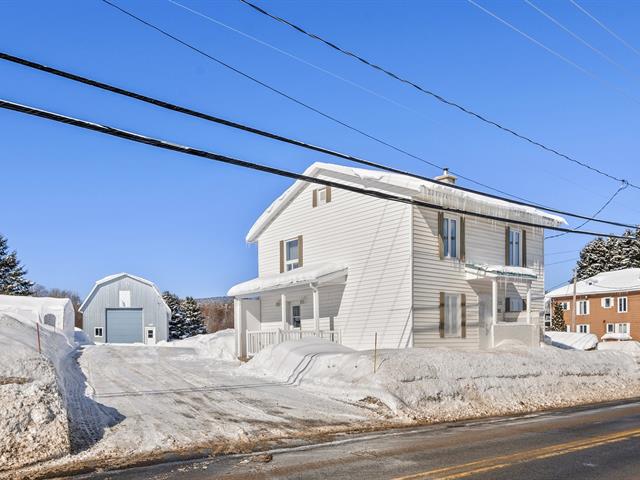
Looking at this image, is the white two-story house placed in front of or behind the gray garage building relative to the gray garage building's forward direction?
in front

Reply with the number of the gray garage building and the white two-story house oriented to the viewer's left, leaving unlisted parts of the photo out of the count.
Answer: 0

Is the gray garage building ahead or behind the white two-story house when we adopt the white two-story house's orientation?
behind

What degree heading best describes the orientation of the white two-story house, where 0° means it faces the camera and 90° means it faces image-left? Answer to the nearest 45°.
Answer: approximately 315°

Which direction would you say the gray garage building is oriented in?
toward the camera
